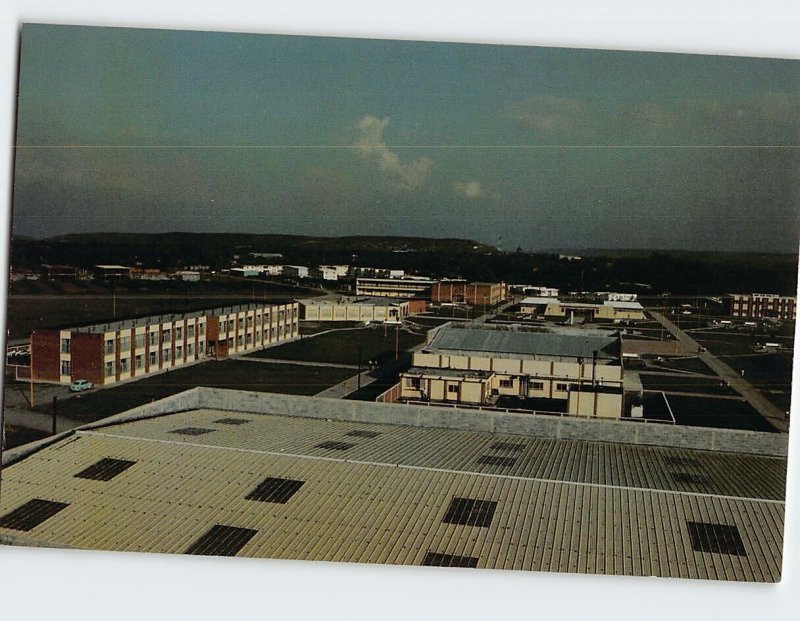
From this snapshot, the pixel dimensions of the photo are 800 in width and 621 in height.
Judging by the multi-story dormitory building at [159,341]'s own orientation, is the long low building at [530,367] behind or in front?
in front

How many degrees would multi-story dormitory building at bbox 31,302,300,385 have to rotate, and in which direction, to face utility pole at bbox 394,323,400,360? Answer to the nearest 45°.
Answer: approximately 45° to its left

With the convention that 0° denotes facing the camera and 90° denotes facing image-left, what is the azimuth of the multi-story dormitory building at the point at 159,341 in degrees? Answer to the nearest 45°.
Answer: approximately 315°
